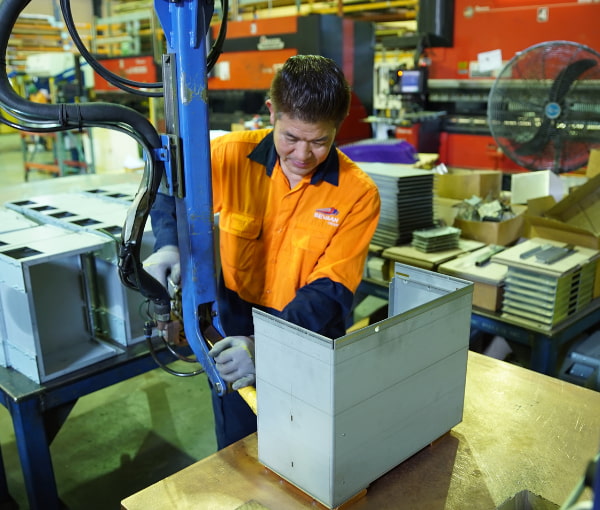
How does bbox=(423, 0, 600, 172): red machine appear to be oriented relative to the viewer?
toward the camera

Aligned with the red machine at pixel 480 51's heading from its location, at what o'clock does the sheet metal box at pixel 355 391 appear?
The sheet metal box is roughly at 12 o'clock from the red machine.

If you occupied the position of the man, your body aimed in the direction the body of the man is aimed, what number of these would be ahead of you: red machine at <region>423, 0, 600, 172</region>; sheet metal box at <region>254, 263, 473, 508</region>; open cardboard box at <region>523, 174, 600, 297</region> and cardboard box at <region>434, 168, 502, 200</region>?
1

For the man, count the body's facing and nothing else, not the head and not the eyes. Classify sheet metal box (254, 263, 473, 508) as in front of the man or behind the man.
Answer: in front

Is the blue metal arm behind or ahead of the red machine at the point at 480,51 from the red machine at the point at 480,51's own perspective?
ahead

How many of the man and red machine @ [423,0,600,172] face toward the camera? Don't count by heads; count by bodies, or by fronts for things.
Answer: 2

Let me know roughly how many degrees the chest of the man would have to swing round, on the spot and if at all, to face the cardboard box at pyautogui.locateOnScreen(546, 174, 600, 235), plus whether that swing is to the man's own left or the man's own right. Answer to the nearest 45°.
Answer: approximately 135° to the man's own left

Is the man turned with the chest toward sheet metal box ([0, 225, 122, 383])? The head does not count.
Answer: no

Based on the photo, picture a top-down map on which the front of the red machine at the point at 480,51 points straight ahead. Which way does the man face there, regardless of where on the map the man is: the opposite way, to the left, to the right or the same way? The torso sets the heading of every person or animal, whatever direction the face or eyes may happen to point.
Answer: the same way

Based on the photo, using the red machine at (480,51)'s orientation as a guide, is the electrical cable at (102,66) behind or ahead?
ahead

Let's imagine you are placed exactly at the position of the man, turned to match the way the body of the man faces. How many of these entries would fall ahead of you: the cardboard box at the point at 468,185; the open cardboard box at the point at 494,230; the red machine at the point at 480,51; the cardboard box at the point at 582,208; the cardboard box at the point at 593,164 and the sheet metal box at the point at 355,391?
1

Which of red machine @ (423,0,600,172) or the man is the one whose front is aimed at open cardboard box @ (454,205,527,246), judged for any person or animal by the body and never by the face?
the red machine

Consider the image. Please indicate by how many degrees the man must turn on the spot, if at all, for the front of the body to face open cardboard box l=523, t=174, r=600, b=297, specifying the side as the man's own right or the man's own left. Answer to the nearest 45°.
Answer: approximately 135° to the man's own left

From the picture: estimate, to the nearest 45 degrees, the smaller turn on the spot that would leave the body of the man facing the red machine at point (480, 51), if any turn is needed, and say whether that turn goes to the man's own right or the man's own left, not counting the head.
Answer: approximately 135° to the man's own left
